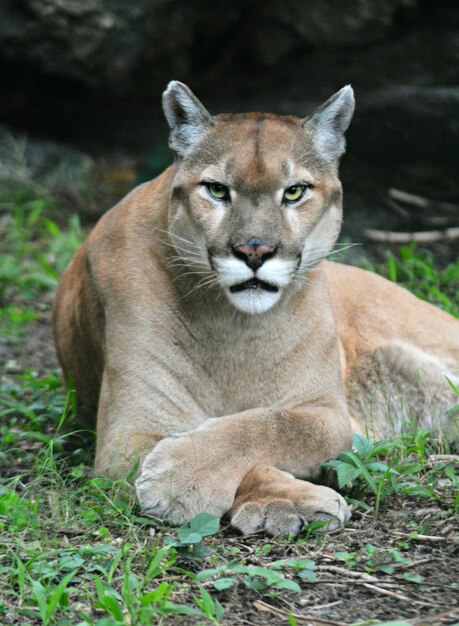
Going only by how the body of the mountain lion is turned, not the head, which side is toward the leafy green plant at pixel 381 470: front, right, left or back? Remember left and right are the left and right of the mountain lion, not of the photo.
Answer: left

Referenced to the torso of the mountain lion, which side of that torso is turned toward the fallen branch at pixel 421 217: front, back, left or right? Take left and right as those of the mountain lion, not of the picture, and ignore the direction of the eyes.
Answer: back

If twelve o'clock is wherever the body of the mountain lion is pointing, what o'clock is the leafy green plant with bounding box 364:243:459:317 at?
The leafy green plant is roughly at 7 o'clock from the mountain lion.

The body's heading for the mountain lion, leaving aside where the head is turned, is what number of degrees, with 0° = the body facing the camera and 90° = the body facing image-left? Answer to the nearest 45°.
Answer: approximately 0°

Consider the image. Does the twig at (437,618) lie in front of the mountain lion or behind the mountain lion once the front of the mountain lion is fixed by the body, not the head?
in front

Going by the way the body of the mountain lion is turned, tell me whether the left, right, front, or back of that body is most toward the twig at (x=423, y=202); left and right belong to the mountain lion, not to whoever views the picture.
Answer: back

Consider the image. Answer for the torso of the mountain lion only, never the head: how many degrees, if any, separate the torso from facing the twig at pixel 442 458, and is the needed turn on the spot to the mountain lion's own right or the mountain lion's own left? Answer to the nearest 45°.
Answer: approximately 90° to the mountain lion's own left

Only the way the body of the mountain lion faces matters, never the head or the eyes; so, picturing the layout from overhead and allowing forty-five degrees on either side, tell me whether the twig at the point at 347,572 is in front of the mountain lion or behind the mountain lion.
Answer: in front
